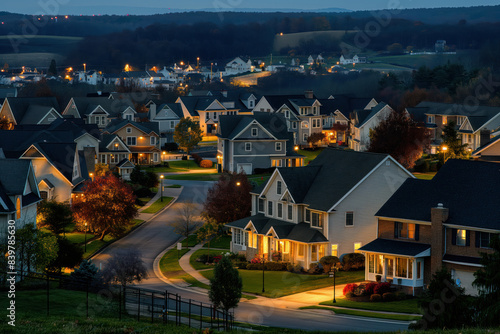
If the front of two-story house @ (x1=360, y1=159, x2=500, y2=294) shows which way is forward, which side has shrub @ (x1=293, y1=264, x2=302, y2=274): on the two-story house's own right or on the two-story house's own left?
on the two-story house's own right

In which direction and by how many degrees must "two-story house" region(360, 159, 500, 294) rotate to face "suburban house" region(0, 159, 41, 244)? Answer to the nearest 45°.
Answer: approximately 45° to its right

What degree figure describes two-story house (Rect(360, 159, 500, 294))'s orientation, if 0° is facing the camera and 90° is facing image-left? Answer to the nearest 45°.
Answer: approximately 45°

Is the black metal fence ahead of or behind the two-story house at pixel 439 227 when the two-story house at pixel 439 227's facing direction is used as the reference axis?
ahead

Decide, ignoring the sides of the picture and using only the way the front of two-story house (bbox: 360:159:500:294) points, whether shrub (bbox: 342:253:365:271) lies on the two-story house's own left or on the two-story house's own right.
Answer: on the two-story house's own right
